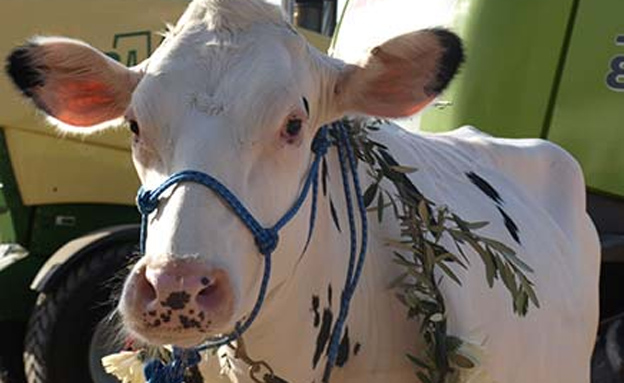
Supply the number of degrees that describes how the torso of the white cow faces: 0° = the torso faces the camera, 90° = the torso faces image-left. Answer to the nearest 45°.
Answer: approximately 45°
